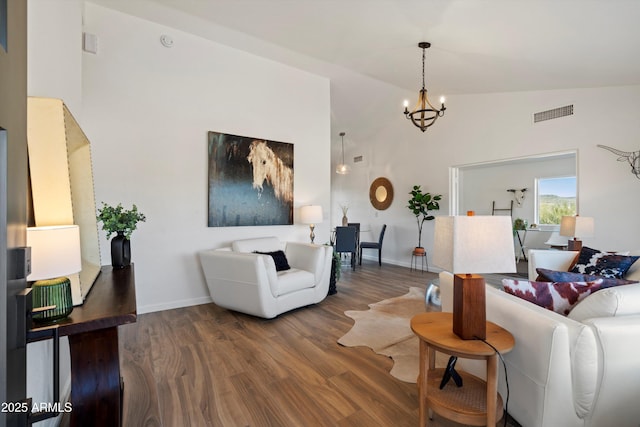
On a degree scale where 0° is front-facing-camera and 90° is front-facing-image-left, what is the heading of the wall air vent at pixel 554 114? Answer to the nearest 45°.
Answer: approximately 45°

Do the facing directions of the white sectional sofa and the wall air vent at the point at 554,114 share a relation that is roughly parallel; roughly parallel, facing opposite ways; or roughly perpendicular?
roughly perpendicular

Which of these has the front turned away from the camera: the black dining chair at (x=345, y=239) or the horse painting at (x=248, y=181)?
the black dining chair

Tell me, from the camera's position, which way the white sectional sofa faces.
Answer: facing away from the viewer and to the left of the viewer

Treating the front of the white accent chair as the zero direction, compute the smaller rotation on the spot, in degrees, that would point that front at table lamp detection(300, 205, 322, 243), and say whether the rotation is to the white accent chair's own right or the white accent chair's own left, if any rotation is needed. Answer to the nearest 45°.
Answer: approximately 90° to the white accent chair's own left

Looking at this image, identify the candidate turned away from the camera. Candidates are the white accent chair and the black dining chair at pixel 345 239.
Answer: the black dining chair

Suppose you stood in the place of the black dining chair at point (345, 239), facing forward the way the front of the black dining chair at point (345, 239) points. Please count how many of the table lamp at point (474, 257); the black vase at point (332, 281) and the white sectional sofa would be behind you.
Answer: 3

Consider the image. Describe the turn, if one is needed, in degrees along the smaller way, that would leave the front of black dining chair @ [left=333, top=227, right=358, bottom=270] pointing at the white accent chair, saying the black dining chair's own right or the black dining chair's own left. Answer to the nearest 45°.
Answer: approximately 180°

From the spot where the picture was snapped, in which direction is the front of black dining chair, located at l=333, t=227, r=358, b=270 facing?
facing away from the viewer

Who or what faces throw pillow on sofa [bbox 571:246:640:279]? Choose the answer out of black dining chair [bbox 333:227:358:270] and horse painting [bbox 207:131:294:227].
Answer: the horse painting
